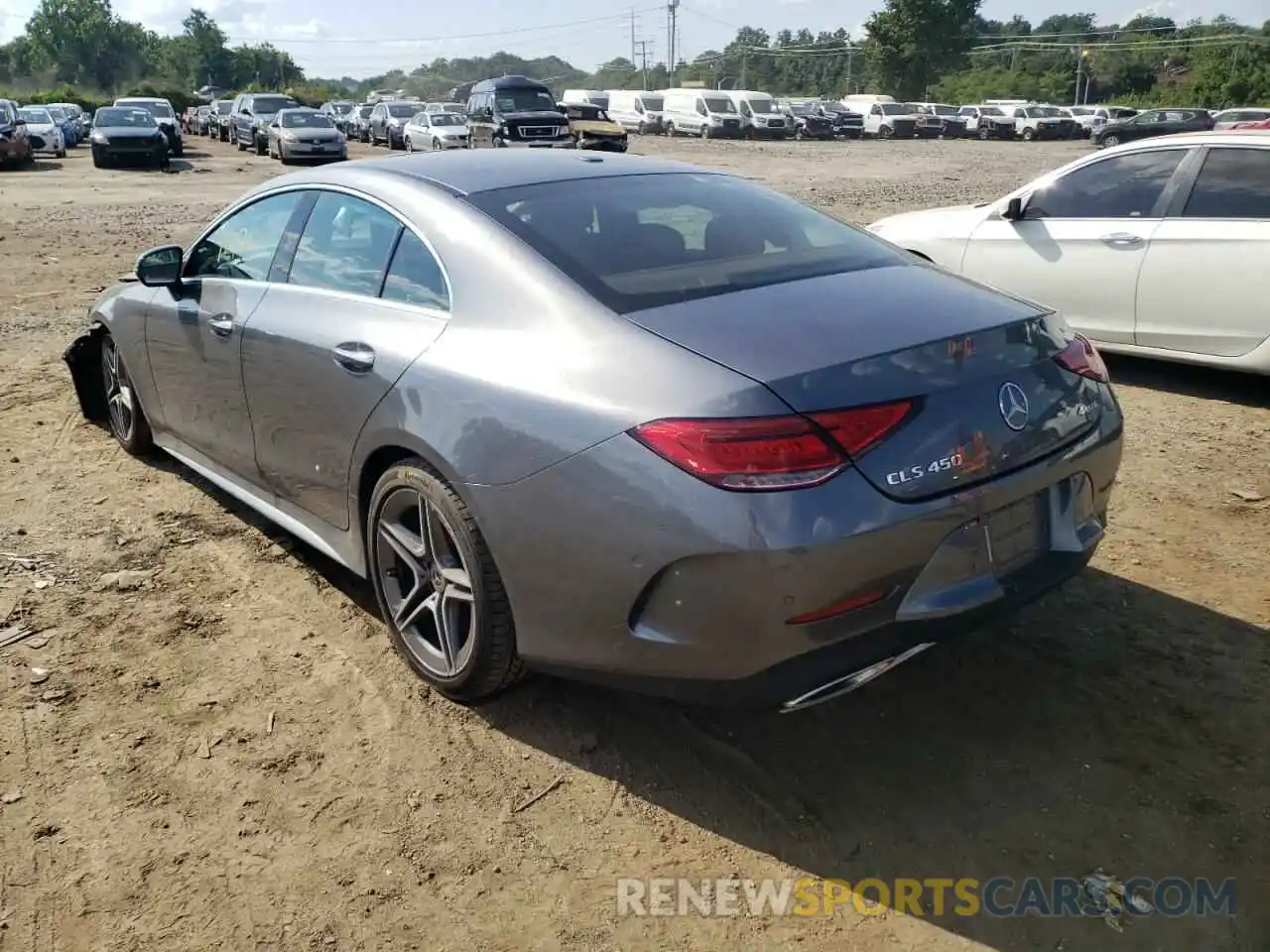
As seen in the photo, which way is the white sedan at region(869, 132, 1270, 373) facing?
to the viewer's left

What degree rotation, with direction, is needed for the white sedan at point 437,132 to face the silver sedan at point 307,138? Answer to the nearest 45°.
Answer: approximately 90° to its right

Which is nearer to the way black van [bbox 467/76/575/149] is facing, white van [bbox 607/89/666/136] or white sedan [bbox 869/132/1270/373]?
the white sedan

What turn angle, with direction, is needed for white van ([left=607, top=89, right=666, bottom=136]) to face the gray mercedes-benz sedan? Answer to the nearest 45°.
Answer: approximately 45° to its right

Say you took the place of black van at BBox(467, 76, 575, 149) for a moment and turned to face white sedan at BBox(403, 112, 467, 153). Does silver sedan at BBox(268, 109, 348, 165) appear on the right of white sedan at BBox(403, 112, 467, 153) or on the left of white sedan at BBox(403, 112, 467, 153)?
left

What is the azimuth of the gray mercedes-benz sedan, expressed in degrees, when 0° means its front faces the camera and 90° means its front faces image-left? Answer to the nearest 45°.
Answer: approximately 135°

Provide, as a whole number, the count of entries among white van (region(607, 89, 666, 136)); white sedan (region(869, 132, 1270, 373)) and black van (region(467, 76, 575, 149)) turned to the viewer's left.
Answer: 1

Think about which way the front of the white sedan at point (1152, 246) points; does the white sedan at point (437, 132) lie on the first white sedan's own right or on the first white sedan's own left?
on the first white sedan's own right

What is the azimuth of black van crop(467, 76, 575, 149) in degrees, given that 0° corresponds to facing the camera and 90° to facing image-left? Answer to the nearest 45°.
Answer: approximately 315°
